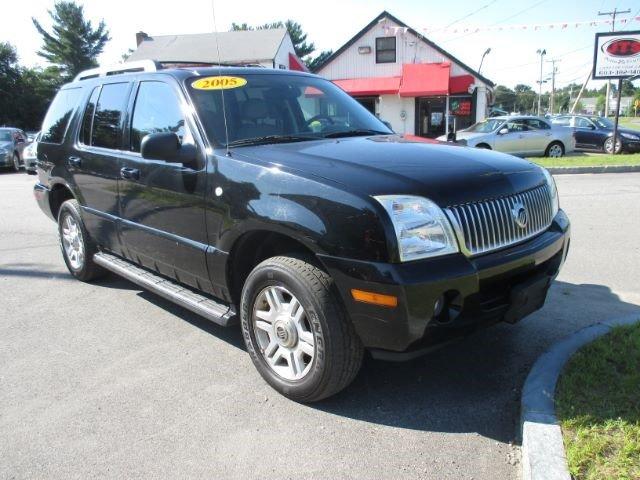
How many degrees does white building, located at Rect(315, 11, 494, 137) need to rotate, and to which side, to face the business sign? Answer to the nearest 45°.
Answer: approximately 45° to its left

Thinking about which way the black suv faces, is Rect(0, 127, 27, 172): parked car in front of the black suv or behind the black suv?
behind

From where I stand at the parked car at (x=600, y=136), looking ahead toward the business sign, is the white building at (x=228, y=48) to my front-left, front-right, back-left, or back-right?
back-right

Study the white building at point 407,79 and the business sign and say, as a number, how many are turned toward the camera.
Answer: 2

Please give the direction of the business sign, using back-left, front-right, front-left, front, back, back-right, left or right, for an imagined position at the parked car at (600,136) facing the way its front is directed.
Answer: front-right

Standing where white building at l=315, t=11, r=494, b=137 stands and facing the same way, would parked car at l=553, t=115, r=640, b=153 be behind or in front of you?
in front

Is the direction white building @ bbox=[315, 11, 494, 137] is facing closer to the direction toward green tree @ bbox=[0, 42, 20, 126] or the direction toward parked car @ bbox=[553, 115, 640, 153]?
the parked car

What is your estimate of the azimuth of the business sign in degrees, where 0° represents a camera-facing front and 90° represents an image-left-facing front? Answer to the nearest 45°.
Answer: approximately 0°

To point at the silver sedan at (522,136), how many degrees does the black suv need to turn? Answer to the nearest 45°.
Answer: approximately 90° to its left

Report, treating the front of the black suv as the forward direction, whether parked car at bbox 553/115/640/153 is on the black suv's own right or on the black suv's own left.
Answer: on the black suv's own left
